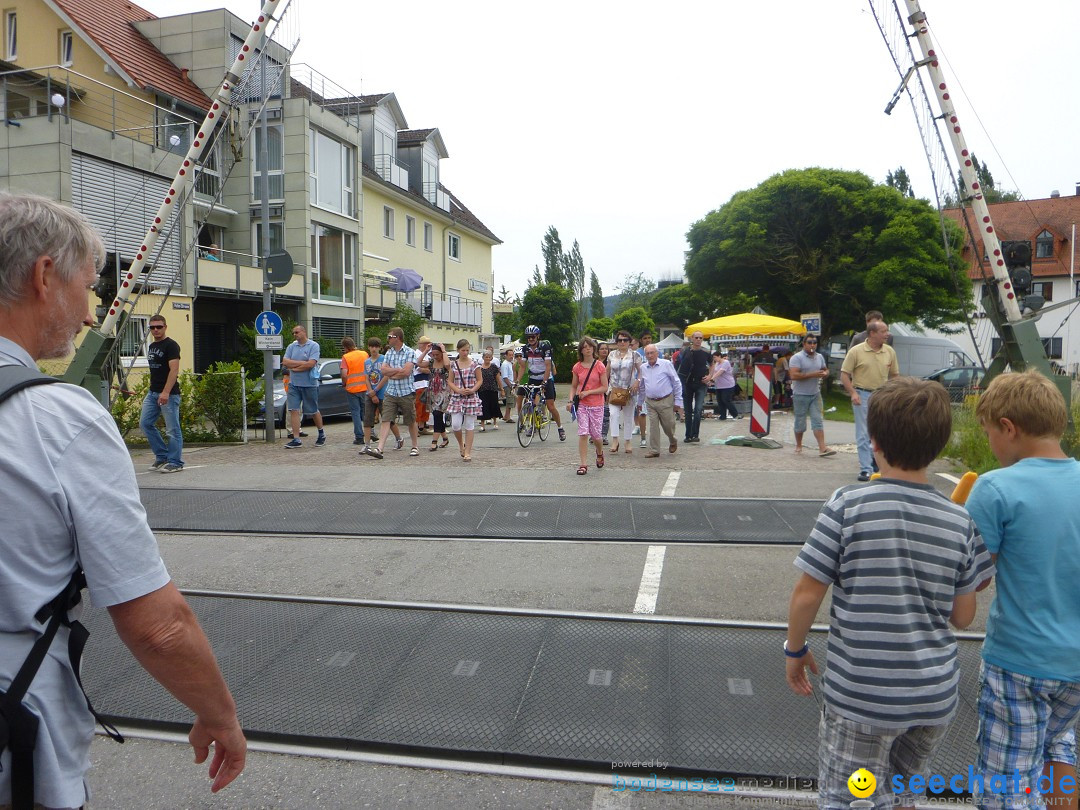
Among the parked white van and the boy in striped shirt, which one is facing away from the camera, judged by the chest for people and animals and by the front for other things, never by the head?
the boy in striped shirt

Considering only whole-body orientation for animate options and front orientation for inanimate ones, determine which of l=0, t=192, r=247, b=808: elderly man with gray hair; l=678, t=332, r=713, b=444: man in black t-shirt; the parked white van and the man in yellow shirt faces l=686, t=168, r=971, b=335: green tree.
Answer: the elderly man with gray hair

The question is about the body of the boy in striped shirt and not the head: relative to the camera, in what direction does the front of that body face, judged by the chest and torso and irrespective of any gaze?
away from the camera

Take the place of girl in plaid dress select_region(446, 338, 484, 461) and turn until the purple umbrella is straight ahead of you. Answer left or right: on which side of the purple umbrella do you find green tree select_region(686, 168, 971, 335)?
right

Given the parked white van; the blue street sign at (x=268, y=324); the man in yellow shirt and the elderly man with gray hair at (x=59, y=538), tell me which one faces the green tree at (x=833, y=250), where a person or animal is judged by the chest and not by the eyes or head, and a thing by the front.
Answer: the elderly man with gray hair

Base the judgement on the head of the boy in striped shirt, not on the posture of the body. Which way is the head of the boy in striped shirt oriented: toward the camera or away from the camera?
away from the camera

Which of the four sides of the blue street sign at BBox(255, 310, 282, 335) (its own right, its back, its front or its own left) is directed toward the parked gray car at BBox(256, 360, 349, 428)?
back

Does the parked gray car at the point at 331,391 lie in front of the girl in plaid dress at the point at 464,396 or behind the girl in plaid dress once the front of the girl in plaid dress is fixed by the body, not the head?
behind

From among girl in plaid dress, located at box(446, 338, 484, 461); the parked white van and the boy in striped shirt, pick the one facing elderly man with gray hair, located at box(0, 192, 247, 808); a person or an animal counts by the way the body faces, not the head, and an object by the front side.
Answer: the girl in plaid dress

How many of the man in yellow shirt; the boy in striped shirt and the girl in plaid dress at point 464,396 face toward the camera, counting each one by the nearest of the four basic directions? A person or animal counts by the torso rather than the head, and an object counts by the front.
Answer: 2
